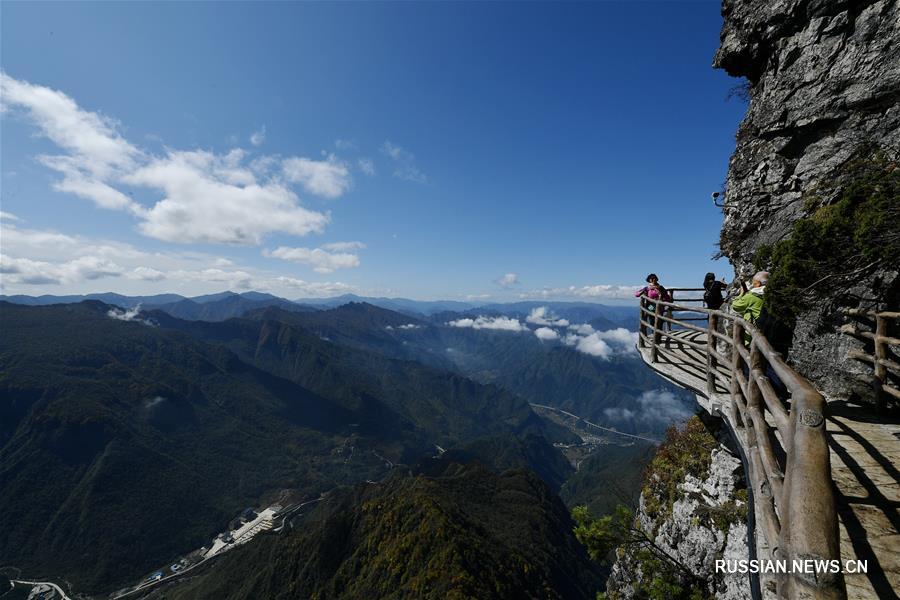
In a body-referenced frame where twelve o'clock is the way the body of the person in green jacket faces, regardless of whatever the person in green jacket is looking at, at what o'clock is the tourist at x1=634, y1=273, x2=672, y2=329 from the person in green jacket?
The tourist is roughly at 2 o'clock from the person in green jacket.

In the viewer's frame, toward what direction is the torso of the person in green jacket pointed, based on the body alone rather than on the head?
to the viewer's left

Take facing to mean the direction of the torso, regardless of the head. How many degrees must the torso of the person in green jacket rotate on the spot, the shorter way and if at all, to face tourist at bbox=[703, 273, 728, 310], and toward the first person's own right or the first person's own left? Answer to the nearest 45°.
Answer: approximately 90° to the first person's own right
